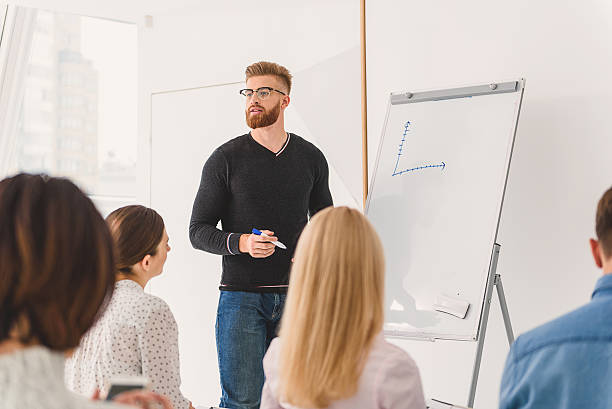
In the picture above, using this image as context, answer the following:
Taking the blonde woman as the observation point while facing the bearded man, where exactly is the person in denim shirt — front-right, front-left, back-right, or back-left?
back-right

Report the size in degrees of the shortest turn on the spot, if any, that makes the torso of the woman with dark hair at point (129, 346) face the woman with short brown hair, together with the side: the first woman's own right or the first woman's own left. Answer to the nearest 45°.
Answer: approximately 135° to the first woman's own right

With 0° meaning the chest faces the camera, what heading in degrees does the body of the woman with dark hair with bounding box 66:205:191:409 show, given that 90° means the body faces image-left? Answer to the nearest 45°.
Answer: approximately 225°

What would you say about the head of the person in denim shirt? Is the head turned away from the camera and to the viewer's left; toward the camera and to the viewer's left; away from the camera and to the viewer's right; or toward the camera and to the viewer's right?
away from the camera and to the viewer's left

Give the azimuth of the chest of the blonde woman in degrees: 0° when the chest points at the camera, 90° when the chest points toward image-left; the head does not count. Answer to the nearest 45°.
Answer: approximately 180°

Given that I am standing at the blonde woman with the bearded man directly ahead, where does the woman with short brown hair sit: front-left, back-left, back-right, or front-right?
back-left

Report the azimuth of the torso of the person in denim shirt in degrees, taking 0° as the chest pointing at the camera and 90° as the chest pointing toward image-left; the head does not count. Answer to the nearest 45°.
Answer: approximately 180°

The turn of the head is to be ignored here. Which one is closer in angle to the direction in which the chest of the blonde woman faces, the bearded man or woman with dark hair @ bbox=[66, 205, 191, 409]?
the bearded man

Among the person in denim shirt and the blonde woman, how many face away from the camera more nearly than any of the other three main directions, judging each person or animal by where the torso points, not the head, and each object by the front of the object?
2

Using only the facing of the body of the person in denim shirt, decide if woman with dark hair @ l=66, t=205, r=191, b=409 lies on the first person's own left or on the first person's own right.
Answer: on the first person's own left
